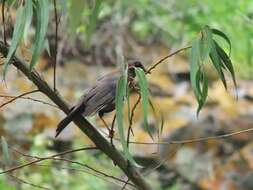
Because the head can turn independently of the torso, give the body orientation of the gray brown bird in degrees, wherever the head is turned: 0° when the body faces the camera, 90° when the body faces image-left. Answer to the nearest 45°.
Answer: approximately 270°
